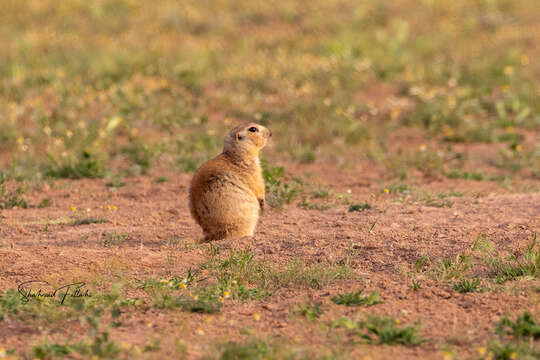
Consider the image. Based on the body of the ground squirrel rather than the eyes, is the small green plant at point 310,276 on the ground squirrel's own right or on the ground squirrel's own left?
on the ground squirrel's own right

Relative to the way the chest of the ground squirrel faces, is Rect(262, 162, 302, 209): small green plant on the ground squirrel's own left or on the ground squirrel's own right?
on the ground squirrel's own left

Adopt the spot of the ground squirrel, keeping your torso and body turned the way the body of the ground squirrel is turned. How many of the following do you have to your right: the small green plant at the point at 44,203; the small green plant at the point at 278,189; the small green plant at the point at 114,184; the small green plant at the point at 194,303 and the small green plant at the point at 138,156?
1

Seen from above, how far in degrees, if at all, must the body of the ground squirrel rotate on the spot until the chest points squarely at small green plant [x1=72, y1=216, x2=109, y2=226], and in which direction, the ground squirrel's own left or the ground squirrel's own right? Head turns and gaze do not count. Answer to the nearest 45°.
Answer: approximately 135° to the ground squirrel's own left

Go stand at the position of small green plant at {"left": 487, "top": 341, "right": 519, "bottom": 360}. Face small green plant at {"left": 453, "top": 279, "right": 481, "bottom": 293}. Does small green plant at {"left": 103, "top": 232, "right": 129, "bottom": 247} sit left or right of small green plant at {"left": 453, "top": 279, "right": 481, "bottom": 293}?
left

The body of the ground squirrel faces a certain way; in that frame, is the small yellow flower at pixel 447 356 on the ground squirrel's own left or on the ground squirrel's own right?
on the ground squirrel's own right

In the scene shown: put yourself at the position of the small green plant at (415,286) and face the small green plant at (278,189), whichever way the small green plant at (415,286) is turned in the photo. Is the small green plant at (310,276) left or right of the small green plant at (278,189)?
left

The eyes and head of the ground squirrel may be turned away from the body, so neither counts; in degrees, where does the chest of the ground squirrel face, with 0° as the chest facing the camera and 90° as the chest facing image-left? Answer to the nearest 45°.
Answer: approximately 270°

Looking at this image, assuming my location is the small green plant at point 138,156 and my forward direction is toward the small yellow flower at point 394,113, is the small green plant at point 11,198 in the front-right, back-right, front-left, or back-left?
back-right

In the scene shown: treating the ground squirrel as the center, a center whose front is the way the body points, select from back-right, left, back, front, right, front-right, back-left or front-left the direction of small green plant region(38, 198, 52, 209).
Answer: back-left

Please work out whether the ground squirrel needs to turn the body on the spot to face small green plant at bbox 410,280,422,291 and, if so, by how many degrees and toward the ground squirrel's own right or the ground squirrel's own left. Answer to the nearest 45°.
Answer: approximately 45° to the ground squirrel's own right

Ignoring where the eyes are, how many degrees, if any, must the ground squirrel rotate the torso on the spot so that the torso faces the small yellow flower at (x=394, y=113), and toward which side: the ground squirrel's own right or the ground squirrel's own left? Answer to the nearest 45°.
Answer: approximately 45° to the ground squirrel's own left

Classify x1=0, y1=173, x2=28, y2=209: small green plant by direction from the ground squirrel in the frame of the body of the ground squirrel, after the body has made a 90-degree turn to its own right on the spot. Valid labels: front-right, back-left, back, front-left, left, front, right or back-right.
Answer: back-right
